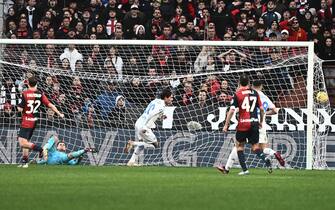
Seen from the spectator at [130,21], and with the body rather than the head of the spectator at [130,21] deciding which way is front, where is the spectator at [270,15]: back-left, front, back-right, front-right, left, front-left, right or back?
left

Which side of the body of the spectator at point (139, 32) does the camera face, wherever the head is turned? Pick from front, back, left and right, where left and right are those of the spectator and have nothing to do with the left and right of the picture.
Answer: front

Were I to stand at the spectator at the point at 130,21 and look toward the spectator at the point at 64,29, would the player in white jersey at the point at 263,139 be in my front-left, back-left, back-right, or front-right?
back-left

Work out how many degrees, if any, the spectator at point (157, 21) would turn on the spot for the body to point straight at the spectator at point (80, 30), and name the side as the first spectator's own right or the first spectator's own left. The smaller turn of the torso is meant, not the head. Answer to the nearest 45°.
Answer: approximately 90° to the first spectator's own right

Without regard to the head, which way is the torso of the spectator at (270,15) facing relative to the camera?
toward the camera

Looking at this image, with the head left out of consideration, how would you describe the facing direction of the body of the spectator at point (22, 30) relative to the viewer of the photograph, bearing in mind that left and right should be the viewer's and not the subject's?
facing the viewer

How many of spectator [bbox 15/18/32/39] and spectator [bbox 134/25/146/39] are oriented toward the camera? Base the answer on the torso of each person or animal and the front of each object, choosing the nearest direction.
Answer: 2

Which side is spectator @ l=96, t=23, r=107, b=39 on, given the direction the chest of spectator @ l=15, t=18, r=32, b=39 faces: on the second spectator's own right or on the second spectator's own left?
on the second spectator's own left

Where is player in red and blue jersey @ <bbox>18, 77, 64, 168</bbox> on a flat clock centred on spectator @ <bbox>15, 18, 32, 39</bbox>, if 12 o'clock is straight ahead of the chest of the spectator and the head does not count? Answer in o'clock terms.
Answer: The player in red and blue jersey is roughly at 12 o'clock from the spectator.

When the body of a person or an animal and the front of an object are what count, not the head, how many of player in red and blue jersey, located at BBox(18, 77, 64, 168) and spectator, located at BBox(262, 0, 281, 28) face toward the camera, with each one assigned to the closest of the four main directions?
1

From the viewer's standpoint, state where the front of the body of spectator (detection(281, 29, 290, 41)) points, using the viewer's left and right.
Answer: facing the viewer

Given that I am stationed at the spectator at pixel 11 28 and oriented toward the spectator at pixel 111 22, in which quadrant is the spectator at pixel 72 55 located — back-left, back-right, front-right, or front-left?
front-right

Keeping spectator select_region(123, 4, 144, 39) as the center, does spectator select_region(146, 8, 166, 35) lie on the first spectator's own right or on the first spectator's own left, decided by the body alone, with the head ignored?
on the first spectator's own left

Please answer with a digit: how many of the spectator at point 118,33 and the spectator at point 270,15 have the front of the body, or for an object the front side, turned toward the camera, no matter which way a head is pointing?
2
